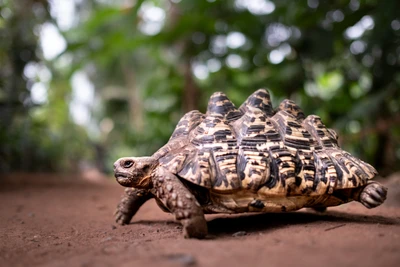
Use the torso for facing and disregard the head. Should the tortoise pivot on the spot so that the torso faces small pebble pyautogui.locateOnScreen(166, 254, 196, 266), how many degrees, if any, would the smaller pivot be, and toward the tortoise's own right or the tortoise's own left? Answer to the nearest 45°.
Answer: approximately 90° to the tortoise's own left

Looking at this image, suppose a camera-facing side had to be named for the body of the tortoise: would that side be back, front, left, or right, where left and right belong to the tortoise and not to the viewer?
left
